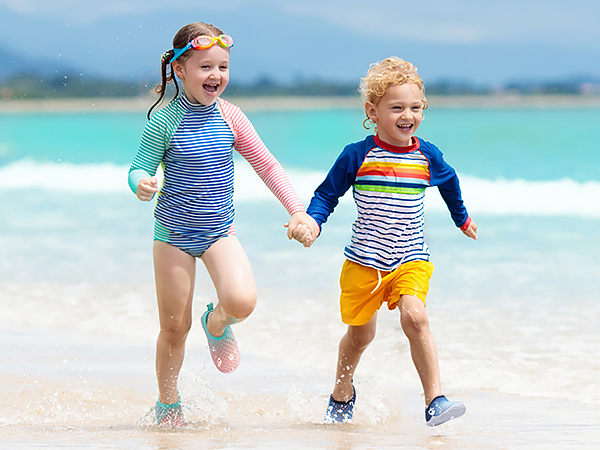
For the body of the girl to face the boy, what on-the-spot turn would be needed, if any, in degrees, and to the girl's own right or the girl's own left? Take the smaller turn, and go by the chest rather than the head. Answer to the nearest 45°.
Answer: approximately 45° to the girl's own left

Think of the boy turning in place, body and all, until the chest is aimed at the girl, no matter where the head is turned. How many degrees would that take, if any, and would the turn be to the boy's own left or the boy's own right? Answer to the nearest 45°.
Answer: approximately 135° to the boy's own right

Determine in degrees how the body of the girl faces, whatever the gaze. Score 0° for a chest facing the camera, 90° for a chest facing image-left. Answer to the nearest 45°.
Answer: approximately 315°

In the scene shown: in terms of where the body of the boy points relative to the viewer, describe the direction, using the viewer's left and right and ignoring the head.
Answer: facing the viewer and to the right of the viewer

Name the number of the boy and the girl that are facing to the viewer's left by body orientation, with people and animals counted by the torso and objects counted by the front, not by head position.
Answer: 0
